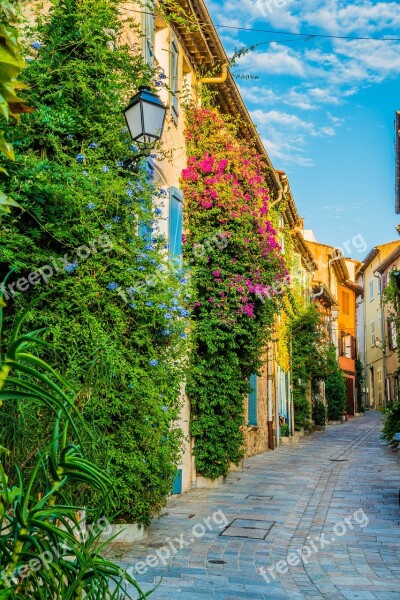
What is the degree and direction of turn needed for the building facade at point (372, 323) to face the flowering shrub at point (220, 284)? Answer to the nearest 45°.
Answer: approximately 45° to its left

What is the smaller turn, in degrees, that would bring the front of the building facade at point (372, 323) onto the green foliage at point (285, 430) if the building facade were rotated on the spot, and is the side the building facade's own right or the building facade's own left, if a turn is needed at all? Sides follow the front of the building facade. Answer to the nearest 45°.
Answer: approximately 45° to the building facade's own left

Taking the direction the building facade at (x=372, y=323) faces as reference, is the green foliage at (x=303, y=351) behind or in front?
in front

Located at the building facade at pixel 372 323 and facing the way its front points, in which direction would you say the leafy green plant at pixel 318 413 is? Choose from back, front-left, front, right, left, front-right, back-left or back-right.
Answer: front-left

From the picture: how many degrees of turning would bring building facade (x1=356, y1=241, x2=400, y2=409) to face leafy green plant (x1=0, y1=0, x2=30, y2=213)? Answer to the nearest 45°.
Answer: approximately 45° to its left

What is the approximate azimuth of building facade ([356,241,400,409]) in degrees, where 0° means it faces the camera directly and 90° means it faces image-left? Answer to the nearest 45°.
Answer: approximately 45°

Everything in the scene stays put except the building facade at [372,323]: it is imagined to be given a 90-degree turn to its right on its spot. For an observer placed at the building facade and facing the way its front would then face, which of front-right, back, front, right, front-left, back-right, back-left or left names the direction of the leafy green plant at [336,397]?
back-left

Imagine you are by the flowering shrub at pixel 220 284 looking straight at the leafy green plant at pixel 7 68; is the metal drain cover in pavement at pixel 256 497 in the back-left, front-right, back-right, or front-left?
front-left

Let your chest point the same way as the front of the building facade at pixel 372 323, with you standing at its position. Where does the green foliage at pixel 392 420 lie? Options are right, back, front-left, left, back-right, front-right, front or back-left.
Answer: front-left
